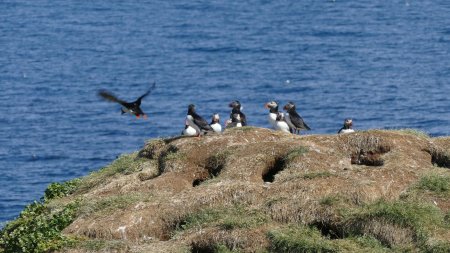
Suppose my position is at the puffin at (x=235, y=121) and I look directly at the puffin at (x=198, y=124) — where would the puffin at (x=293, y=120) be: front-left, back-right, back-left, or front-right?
back-left

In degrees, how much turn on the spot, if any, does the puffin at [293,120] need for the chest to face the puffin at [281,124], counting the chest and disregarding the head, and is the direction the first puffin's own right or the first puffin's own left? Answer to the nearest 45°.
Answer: approximately 45° to the first puffin's own left

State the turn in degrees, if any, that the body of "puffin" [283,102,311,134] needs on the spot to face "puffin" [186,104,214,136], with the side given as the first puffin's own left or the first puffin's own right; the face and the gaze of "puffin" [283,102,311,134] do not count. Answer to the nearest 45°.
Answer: approximately 45° to the first puffin's own left

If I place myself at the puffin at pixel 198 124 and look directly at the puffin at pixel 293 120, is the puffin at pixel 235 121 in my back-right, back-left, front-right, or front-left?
front-left
